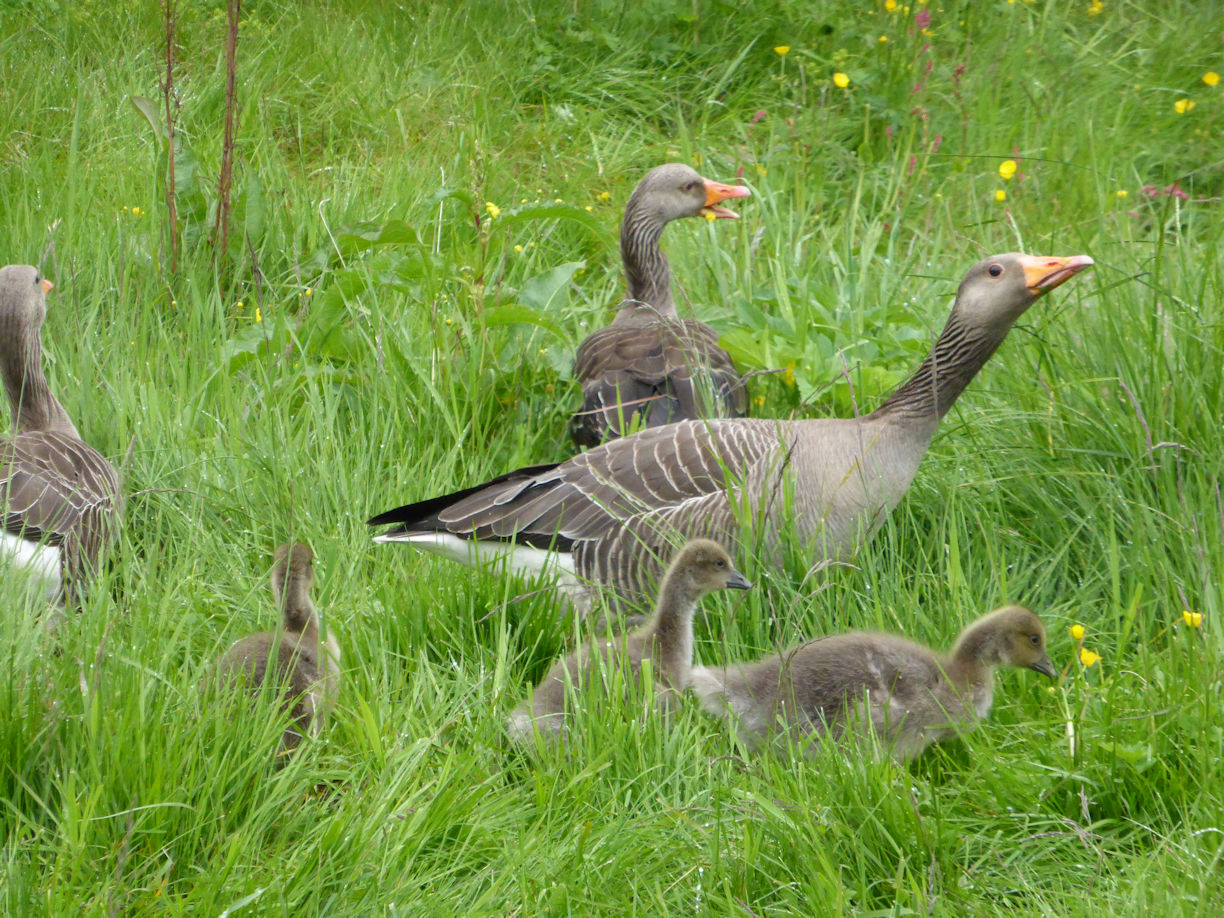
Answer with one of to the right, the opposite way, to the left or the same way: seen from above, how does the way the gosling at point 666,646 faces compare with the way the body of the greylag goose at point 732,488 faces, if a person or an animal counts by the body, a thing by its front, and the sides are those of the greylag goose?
the same way

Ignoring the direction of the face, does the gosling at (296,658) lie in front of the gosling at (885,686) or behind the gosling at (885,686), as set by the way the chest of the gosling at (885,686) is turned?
behind

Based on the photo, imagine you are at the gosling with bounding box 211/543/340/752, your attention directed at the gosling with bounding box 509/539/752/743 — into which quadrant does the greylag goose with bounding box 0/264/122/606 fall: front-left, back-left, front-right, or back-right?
back-left

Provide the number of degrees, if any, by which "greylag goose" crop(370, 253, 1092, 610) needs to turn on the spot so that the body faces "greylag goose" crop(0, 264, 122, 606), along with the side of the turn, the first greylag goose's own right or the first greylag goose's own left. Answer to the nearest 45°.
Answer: approximately 180°

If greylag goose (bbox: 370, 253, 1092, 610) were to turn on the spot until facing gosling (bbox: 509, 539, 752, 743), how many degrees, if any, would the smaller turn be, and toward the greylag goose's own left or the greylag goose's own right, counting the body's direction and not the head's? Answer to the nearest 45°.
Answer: approximately 90° to the greylag goose's own right

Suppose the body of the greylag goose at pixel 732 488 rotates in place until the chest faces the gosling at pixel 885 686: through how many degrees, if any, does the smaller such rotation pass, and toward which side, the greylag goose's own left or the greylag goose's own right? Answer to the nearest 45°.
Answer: approximately 90° to the greylag goose's own right

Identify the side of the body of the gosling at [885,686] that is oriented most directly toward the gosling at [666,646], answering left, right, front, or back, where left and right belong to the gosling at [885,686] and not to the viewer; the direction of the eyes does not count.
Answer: back

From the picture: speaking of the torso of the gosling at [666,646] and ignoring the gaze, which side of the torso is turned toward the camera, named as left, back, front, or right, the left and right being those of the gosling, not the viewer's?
right

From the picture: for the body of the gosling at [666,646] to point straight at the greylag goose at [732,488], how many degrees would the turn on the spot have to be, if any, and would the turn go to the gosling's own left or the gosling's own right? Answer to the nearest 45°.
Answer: approximately 90° to the gosling's own left

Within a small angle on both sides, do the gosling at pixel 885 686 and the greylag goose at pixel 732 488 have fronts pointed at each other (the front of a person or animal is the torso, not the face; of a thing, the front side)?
no

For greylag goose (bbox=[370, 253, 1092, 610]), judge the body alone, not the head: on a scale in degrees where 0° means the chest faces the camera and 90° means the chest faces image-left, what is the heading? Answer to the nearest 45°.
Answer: approximately 270°

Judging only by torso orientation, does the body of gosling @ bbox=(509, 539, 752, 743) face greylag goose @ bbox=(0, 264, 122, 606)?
no

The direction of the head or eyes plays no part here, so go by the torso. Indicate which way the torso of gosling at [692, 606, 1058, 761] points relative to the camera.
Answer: to the viewer's right

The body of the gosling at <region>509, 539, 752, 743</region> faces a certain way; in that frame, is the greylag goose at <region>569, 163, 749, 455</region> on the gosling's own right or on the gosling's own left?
on the gosling's own left

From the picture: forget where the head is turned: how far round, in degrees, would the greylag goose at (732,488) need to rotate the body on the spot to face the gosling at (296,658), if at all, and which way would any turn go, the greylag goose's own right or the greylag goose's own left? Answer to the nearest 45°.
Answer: approximately 135° to the greylag goose's own right

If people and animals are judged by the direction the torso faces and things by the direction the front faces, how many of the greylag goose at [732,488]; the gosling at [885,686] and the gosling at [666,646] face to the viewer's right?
3

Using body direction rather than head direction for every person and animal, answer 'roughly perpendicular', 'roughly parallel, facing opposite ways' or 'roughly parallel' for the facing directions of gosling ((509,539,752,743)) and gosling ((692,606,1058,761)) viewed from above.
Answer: roughly parallel

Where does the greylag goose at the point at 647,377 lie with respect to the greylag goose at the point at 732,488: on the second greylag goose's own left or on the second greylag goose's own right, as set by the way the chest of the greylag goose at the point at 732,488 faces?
on the second greylag goose's own left

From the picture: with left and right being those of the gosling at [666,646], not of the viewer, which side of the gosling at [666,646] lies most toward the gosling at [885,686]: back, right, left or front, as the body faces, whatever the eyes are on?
front

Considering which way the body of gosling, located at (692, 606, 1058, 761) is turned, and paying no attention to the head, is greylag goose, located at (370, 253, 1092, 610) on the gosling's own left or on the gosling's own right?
on the gosling's own left

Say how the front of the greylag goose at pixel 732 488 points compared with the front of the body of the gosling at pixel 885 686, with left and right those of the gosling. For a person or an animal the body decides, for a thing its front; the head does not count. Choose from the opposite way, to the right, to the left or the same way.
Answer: the same way
